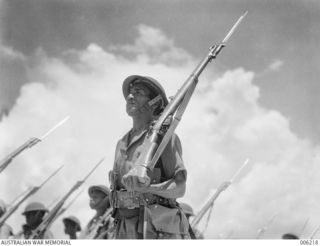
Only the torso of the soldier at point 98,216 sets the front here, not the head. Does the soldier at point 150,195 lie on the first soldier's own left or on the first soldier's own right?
on the first soldier's own left

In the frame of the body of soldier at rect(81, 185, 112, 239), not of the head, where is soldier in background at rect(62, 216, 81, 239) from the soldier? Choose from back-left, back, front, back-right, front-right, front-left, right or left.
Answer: back-right

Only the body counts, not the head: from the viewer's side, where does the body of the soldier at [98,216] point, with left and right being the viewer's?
facing the viewer and to the left of the viewer

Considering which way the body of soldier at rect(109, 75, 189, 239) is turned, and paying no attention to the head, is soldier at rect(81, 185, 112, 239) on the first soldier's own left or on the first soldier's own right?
on the first soldier's own right

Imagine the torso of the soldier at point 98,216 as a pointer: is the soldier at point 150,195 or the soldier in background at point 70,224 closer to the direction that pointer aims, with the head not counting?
the soldier

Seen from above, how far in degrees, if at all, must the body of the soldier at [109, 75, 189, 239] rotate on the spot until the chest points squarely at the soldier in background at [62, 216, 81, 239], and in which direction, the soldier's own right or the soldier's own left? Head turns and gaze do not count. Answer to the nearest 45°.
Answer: approximately 135° to the soldier's own right

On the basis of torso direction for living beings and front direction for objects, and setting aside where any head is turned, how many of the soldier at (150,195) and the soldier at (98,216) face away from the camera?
0

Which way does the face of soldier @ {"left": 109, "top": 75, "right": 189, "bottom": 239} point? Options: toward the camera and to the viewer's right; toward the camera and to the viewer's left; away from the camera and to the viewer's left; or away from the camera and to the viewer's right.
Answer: toward the camera and to the viewer's left

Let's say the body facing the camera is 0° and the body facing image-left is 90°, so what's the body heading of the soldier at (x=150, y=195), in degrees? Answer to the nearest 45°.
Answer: approximately 45°
